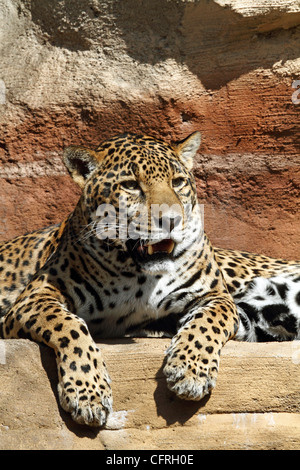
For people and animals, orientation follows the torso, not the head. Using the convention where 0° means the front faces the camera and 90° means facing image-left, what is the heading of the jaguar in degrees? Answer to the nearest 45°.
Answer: approximately 0°
